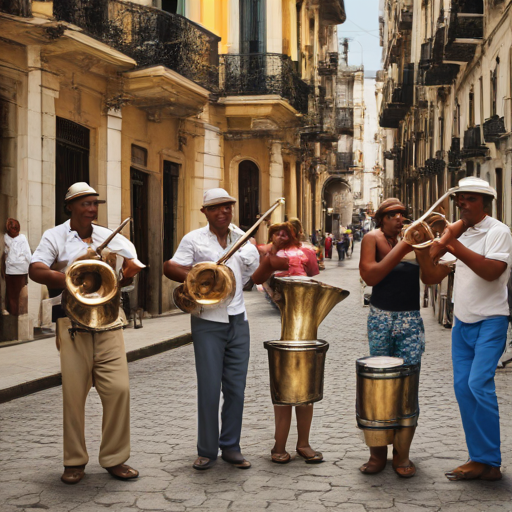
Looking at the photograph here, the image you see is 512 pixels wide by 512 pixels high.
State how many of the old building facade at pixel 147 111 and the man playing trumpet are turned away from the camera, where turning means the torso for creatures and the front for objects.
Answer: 0

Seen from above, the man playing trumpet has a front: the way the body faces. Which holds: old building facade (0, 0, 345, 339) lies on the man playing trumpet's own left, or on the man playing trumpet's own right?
on the man playing trumpet's own right

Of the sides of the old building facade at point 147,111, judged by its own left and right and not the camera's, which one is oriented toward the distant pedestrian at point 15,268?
right

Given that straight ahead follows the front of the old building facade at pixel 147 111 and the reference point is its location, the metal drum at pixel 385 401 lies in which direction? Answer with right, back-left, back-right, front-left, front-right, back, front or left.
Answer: front-right

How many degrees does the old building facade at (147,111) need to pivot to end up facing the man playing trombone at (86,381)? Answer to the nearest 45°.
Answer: approximately 45° to its right

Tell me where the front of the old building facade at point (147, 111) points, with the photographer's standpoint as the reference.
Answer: facing the viewer and to the right of the viewer

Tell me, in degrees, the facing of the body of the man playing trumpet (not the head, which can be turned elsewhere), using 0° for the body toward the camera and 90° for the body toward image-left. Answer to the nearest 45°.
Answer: approximately 45°

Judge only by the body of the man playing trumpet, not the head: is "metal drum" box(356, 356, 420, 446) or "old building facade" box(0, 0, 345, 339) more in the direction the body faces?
the metal drum

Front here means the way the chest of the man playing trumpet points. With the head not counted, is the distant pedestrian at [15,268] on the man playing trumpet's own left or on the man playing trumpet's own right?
on the man playing trumpet's own right

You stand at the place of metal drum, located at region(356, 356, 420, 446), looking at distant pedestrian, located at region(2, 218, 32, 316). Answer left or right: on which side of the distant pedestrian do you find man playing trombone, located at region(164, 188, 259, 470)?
left

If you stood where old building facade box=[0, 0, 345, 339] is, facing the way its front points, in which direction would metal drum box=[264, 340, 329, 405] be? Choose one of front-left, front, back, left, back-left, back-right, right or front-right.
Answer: front-right

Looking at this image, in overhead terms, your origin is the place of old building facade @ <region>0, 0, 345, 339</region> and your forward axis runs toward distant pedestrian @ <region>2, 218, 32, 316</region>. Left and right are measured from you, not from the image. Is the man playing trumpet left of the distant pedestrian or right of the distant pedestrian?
left

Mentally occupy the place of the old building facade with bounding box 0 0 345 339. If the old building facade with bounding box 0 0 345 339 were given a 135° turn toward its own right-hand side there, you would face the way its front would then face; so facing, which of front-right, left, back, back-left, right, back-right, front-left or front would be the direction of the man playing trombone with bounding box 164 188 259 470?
left

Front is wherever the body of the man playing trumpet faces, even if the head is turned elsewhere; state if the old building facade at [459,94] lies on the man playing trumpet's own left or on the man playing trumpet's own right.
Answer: on the man playing trumpet's own right

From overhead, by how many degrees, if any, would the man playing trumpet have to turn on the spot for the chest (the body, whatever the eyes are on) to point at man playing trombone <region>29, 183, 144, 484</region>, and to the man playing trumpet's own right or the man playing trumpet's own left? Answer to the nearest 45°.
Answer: approximately 45° to the man playing trumpet's own right
